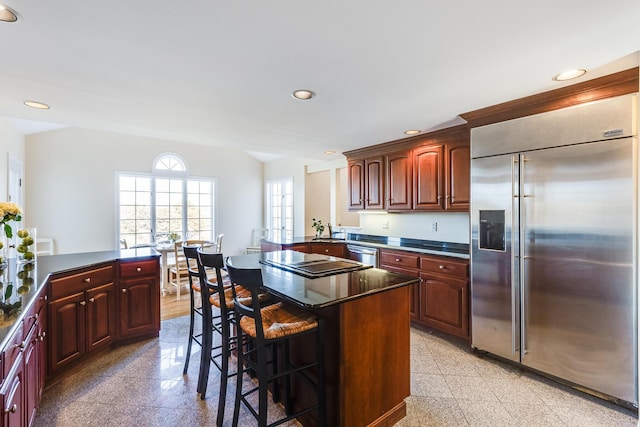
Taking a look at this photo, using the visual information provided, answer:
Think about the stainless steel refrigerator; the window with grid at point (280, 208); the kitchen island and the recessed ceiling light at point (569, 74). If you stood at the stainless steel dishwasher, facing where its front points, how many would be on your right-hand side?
1

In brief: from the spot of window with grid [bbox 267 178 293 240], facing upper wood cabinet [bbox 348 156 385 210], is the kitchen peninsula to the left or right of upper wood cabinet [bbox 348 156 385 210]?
right

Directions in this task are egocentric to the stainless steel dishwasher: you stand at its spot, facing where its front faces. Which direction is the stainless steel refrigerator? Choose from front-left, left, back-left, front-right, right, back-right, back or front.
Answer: left

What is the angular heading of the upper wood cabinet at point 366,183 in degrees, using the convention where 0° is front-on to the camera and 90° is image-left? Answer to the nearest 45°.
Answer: approximately 45°

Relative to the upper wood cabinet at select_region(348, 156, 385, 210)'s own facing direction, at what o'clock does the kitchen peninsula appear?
The kitchen peninsula is roughly at 12 o'clock from the upper wood cabinet.

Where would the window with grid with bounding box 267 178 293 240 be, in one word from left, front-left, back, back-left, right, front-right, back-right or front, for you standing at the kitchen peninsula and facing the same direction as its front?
left

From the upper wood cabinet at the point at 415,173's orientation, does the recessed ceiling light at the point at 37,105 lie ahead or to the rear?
ahead

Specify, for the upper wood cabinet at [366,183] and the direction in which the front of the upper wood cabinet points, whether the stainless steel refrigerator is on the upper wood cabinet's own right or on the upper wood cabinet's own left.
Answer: on the upper wood cabinet's own left

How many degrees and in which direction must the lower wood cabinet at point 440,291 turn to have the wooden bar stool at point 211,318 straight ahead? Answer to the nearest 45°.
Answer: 0° — it already faces it

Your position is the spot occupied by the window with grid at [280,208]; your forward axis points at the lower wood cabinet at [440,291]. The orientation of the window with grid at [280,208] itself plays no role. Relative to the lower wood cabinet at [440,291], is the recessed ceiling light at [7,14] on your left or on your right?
right

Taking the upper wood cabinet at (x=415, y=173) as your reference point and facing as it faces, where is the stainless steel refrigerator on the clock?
The stainless steel refrigerator is roughly at 9 o'clock from the upper wood cabinet.
